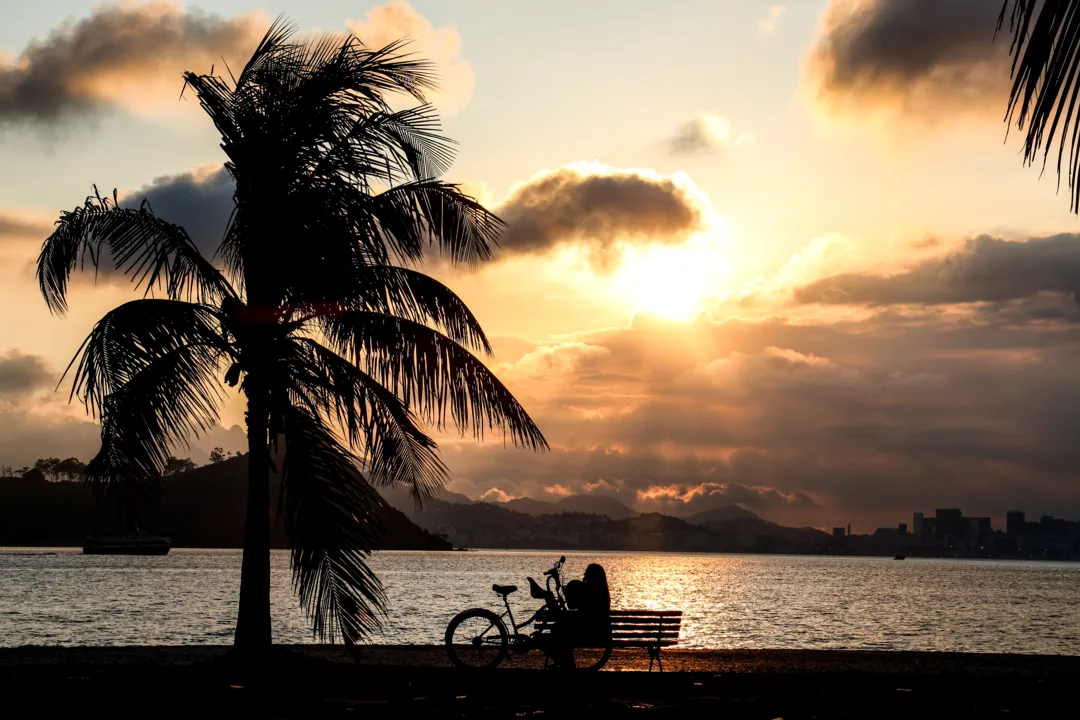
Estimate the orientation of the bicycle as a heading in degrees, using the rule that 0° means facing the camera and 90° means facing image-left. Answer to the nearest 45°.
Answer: approximately 270°
